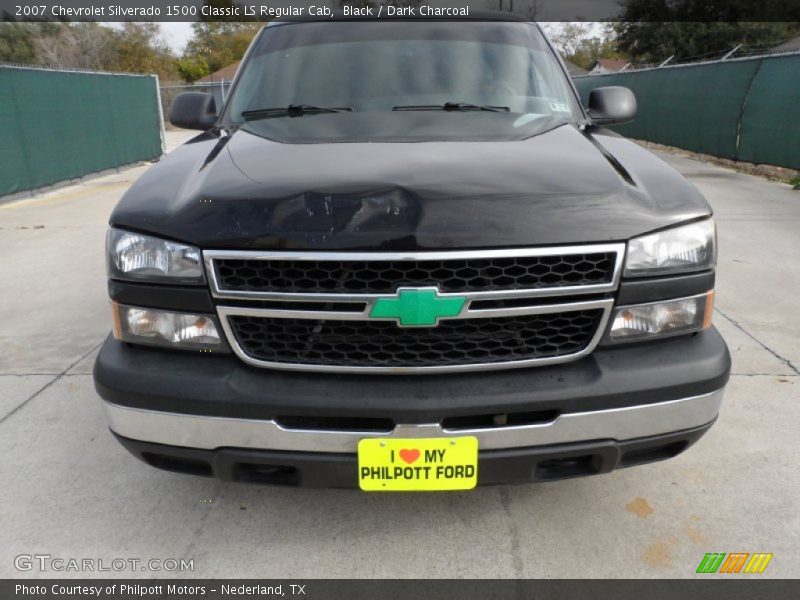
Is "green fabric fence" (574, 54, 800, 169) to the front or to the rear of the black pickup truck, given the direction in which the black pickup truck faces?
to the rear

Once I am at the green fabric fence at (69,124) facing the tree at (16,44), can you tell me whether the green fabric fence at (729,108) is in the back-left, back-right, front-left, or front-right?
back-right

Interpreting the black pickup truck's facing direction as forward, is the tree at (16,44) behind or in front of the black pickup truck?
behind

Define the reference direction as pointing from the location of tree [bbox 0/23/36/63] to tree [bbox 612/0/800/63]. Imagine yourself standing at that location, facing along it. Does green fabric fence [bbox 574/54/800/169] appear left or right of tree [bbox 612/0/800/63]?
right

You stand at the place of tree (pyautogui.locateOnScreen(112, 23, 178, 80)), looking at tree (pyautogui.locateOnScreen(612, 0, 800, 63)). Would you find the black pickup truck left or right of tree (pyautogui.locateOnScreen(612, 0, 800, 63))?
right

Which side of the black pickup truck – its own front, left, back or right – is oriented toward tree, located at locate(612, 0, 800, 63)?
back

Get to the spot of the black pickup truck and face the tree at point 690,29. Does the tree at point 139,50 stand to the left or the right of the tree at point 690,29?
left

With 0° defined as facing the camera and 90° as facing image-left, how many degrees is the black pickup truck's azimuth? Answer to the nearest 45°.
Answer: approximately 0°

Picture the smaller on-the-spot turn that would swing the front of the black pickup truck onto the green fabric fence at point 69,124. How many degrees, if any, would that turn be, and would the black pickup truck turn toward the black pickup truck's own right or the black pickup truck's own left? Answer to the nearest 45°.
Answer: approximately 135° to the black pickup truck's own right
